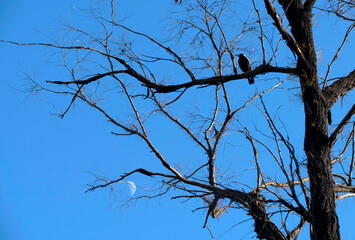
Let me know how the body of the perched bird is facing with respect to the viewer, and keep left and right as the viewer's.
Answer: facing to the left of the viewer
